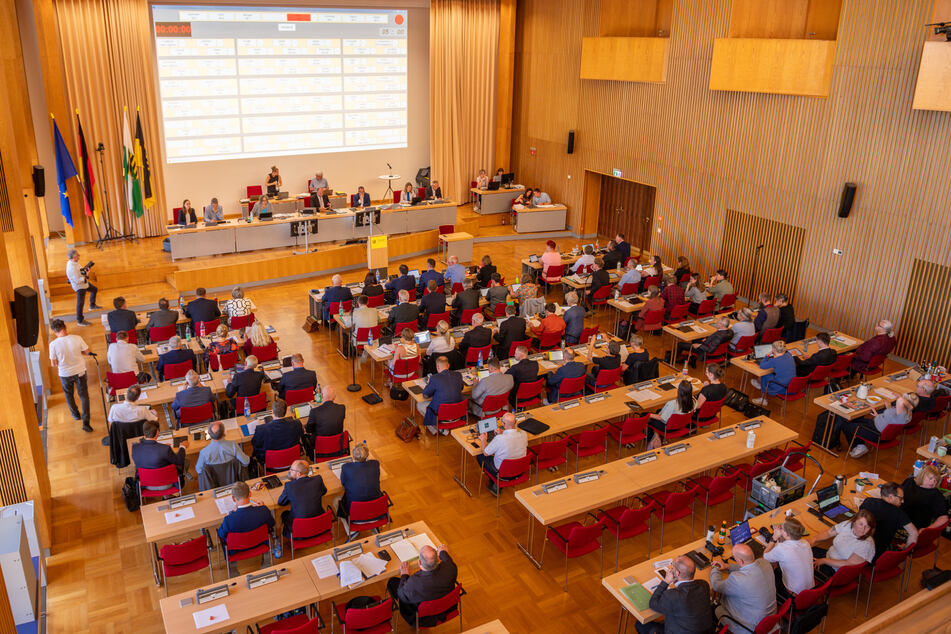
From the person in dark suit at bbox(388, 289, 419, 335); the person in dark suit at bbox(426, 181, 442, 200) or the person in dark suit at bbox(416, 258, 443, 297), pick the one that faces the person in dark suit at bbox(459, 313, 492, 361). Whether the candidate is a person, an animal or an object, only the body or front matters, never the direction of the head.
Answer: the person in dark suit at bbox(426, 181, 442, 200)

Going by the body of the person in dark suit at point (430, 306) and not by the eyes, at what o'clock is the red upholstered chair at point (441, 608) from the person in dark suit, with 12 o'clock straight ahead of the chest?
The red upholstered chair is roughly at 6 o'clock from the person in dark suit.

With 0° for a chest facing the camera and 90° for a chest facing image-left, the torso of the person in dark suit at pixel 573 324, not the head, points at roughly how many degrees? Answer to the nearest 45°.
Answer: approximately 135°

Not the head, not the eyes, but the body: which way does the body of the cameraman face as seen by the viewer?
to the viewer's right

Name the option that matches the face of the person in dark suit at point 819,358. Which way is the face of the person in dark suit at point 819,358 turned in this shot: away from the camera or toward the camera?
away from the camera

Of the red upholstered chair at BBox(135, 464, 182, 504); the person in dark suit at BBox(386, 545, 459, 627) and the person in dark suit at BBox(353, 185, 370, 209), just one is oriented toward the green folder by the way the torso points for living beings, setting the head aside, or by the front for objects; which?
the person in dark suit at BBox(353, 185, 370, 209)

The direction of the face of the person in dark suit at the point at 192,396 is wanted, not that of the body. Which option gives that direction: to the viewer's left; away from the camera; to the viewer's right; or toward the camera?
away from the camera

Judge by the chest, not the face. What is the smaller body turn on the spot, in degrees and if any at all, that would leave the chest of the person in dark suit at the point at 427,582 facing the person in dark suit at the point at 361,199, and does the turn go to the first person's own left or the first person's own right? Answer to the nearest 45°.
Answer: approximately 45° to the first person's own right

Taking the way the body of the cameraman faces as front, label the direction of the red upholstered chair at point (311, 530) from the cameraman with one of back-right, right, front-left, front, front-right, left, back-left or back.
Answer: right

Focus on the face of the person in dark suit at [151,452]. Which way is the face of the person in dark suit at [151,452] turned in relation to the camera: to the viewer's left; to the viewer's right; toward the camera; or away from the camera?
away from the camera

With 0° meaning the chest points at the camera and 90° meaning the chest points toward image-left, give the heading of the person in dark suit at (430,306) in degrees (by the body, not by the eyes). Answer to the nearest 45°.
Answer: approximately 180°

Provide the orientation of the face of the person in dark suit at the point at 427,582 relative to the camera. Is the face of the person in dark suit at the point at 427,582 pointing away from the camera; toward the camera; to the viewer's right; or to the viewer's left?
away from the camera

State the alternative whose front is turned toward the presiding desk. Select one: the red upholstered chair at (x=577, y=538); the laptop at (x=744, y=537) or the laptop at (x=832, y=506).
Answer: the red upholstered chair

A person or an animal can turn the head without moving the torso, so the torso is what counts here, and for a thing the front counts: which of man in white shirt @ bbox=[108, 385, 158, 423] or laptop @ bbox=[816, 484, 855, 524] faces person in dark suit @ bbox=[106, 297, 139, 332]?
the man in white shirt

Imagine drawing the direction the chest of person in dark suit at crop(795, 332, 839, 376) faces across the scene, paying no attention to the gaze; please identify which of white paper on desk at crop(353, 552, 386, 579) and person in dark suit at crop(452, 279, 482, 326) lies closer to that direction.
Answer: the person in dark suit

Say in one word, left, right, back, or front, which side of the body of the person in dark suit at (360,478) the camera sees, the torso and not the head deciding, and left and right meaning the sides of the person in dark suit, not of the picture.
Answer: back

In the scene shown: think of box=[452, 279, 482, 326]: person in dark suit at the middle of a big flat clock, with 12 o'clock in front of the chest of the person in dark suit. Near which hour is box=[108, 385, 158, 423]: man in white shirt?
The man in white shirt is roughly at 9 o'clock from the person in dark suit.

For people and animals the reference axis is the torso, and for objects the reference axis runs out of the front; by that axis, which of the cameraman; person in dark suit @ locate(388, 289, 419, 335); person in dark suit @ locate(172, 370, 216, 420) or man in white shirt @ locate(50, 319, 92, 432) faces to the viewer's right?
the cameraman

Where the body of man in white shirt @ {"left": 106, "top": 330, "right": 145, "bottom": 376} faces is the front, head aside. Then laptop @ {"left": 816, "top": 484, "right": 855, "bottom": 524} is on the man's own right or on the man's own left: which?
on the man's own right

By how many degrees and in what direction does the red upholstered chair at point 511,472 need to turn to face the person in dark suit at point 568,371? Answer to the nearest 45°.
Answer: approximately 45° to its right
